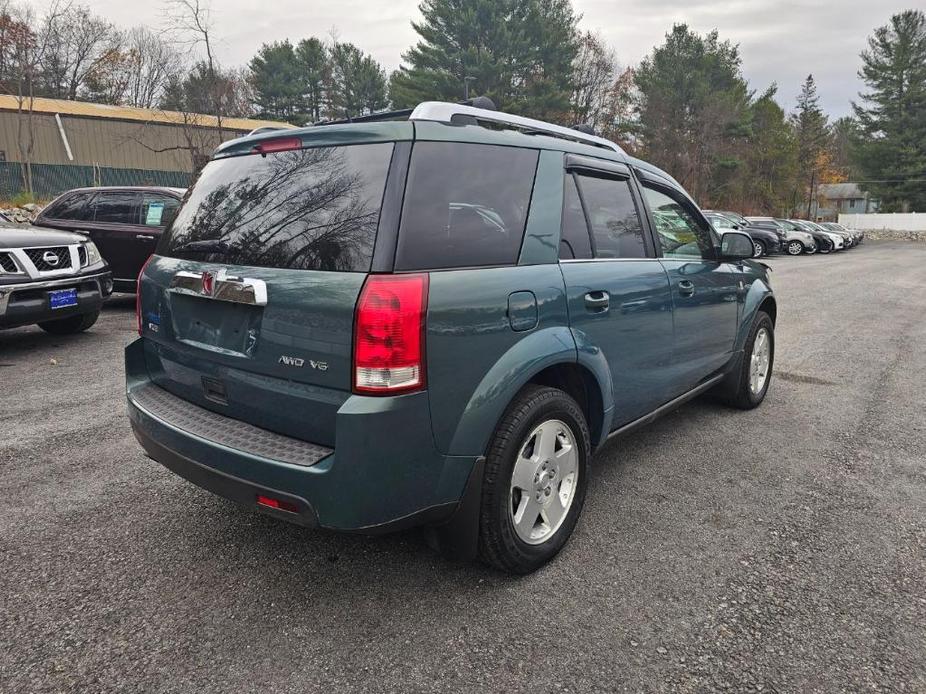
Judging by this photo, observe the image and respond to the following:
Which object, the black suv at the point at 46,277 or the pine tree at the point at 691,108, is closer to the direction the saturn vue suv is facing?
the pine tree

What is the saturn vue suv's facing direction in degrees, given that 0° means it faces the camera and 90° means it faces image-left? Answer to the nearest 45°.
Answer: approximately 225°

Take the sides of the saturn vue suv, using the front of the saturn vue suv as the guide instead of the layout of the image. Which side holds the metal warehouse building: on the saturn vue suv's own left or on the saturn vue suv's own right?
on the saturn vue suv's own left

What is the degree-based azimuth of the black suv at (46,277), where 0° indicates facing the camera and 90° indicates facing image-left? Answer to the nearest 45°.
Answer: approximately 315°

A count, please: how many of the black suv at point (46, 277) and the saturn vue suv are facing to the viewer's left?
0

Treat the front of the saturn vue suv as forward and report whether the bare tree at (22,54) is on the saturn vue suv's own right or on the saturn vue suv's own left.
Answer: on the saturn vue suv's own left

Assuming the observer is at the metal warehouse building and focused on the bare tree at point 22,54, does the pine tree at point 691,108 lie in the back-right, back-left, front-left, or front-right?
back-left

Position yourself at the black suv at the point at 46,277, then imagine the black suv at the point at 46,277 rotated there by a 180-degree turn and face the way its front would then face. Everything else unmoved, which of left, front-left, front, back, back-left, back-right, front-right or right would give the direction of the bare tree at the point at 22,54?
front-right
